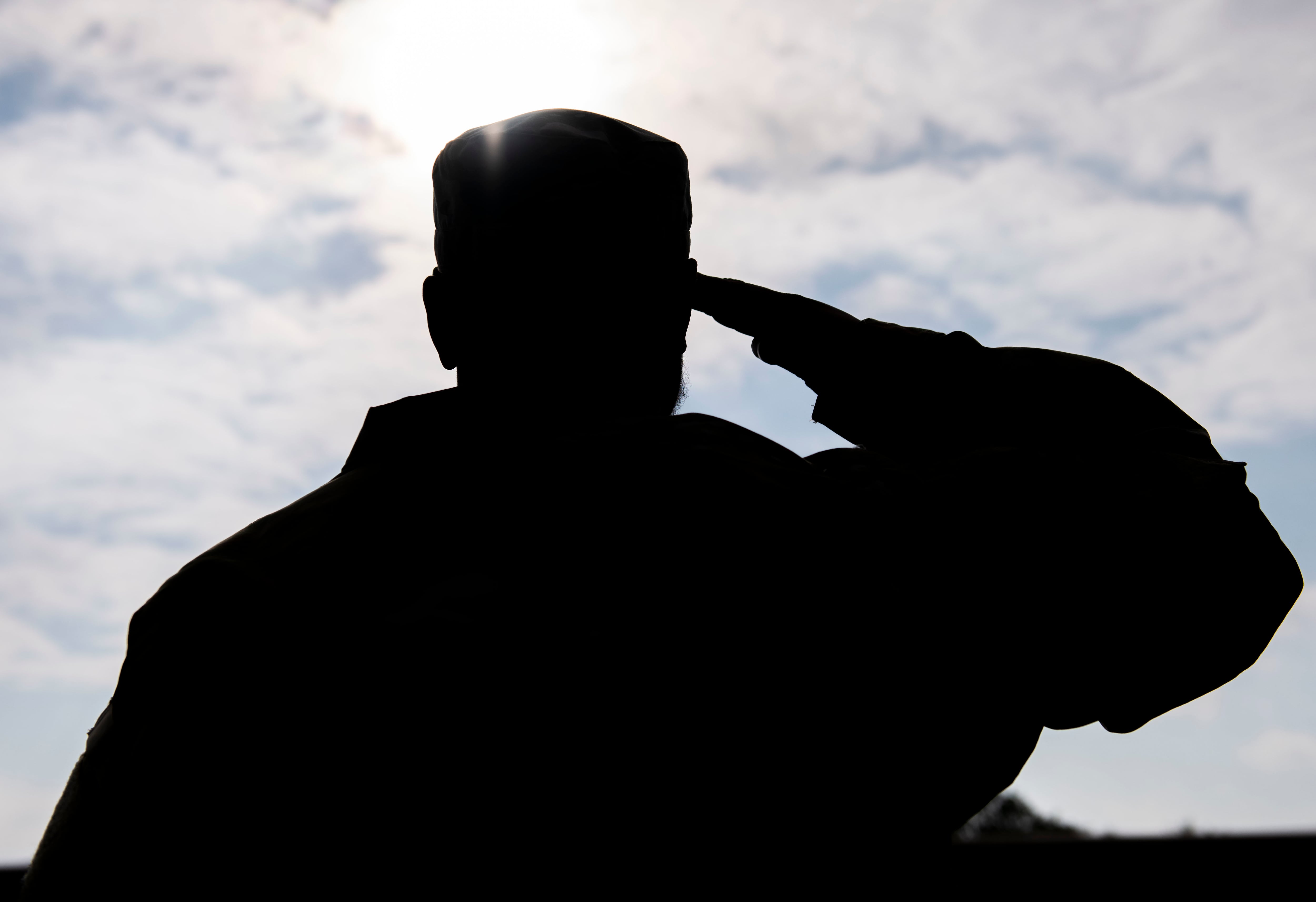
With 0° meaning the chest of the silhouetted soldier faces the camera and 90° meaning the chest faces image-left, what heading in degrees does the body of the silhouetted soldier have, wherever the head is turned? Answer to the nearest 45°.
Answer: approximately 225°
